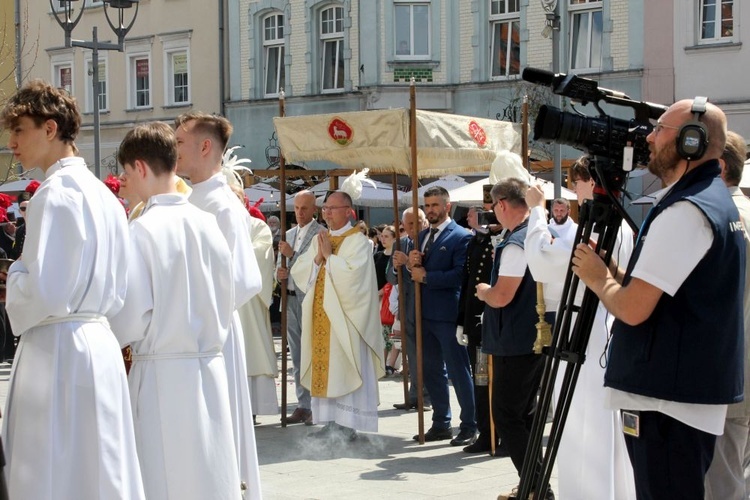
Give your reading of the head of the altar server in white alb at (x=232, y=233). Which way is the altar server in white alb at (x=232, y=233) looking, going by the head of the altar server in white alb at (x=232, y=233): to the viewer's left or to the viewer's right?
to the viewer's left

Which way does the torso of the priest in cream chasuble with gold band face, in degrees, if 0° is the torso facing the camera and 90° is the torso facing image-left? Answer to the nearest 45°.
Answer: approximately 45°

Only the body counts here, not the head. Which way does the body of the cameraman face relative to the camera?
to the viewer's left

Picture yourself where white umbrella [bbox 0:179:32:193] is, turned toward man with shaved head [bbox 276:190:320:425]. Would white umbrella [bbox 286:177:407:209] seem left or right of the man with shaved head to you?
left

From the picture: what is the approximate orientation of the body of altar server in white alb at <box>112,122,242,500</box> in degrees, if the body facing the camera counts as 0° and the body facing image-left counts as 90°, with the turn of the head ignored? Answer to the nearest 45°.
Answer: approximately 135°

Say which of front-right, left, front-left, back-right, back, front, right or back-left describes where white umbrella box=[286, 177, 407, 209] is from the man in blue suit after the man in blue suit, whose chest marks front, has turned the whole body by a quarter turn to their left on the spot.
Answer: back-left

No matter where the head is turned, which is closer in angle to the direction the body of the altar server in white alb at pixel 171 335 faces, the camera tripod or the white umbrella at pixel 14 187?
the white umbrella

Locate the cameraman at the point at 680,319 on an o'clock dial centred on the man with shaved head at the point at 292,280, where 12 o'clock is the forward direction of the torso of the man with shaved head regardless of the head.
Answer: The cameraman is roughly at 10 o'clock from the man with shaved head.
